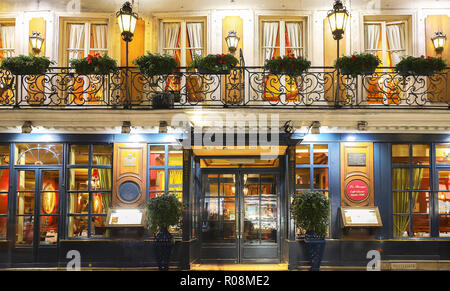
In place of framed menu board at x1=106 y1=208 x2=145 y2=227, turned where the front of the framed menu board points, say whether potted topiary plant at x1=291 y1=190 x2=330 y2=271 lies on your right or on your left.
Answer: on your left

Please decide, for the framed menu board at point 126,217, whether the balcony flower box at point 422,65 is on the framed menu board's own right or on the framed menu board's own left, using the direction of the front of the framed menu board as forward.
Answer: on the framed menu board's own left

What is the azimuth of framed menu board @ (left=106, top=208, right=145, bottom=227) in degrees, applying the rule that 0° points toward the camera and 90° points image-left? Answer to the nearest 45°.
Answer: approximately 0°

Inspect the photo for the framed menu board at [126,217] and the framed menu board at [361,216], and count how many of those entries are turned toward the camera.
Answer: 2

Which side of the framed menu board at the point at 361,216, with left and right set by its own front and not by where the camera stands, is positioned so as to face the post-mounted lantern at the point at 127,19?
right

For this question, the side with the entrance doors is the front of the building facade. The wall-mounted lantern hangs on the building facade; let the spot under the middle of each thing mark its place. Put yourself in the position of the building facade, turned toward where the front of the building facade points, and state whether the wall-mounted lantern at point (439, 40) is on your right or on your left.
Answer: on your left

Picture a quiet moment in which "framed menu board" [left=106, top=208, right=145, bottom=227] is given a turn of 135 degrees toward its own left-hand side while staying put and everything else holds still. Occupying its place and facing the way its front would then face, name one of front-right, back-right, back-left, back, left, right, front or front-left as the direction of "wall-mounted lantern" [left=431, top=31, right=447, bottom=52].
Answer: front-right

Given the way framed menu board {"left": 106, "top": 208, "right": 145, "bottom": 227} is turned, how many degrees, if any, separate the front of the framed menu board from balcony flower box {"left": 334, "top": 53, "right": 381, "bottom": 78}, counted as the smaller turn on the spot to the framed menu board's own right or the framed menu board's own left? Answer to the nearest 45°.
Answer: approximately 45° to the framed menu board's own left

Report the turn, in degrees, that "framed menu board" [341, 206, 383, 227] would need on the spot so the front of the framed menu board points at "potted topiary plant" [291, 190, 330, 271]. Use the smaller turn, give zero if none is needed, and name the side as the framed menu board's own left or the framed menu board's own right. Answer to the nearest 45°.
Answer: approximately 45° to the framed menu board's own right

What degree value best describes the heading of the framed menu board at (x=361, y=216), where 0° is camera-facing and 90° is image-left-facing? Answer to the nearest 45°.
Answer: approximately 0°
